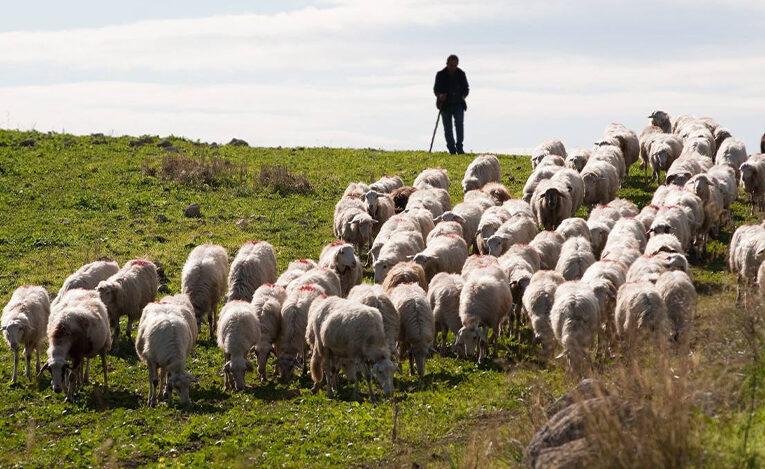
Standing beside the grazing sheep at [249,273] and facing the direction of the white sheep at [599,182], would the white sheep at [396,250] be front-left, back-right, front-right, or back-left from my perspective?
front-right

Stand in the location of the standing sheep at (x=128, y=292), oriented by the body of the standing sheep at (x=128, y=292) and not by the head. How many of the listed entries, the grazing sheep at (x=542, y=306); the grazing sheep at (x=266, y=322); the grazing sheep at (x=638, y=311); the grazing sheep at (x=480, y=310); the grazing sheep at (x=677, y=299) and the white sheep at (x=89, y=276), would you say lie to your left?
5

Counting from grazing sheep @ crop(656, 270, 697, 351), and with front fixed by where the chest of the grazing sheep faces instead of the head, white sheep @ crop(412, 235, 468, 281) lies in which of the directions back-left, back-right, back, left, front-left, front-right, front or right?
back-right

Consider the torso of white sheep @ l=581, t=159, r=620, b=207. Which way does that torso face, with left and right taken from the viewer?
facing the viewer and to the left of the viewer

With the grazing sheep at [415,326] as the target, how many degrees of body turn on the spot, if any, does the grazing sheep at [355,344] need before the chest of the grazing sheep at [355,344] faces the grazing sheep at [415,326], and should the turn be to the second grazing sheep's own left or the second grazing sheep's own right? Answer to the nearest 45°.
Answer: approximately 90° to the second grazing sheep's own left

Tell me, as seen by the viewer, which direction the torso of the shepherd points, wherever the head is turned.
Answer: toward the camera

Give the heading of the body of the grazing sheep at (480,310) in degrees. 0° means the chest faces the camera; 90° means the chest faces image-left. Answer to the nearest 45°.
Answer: approximately 45°

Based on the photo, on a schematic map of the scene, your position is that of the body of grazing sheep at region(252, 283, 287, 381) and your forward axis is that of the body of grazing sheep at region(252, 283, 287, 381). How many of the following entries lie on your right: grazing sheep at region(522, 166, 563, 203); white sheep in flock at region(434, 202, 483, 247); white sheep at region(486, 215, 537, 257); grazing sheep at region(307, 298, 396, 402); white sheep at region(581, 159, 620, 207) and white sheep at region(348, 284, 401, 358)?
0

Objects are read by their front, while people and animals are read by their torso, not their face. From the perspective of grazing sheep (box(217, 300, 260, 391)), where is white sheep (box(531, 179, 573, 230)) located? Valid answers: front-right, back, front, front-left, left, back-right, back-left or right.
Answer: back-left

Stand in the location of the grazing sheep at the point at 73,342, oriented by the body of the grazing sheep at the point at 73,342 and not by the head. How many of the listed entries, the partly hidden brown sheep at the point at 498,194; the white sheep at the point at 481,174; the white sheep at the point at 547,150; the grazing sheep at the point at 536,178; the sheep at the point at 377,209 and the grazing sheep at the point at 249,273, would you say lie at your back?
6

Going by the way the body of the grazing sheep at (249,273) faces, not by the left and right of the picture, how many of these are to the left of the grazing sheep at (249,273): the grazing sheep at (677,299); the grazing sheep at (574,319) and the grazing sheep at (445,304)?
3

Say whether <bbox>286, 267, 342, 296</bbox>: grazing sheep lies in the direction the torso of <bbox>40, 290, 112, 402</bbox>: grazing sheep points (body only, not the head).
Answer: no

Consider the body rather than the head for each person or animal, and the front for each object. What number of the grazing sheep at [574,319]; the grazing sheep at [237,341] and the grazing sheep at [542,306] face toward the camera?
3

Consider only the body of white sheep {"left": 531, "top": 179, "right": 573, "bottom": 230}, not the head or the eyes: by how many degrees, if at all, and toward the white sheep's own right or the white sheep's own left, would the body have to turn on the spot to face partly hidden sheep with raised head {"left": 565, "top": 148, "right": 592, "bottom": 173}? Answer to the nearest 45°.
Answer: approximately 180°

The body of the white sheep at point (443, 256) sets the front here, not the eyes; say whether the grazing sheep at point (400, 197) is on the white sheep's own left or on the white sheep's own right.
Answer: on the white sheep's own right

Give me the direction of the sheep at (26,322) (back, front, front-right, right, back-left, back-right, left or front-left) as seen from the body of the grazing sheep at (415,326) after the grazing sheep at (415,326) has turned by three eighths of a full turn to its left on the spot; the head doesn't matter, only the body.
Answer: back-left

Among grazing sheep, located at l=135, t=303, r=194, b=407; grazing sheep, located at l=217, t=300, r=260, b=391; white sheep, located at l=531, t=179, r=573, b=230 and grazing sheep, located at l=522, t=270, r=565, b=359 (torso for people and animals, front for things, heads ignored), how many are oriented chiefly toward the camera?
4

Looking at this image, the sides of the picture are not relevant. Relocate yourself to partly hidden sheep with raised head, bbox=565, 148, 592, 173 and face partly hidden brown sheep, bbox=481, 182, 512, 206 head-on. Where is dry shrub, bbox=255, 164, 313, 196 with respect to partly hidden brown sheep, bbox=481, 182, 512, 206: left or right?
right

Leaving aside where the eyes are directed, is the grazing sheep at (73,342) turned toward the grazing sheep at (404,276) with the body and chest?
no

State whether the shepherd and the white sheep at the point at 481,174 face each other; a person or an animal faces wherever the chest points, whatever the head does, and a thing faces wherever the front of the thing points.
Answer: no

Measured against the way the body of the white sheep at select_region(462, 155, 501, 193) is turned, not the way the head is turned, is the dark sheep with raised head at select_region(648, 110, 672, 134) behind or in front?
behind

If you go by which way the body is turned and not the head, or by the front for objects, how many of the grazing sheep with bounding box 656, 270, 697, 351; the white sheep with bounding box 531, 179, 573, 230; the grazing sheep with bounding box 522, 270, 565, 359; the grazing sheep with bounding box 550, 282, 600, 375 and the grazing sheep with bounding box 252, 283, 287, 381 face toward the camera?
5

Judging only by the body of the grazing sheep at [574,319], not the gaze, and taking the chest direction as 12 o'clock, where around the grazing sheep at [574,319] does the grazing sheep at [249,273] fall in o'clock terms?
the grazing sheep at [249,273] is roughly at 4 o'clock from the grazing sheep at [574,319].
